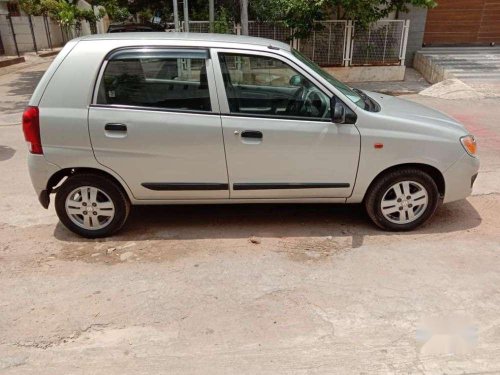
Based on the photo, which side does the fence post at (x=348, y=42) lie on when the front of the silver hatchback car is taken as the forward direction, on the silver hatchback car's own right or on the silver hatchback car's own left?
on the silver hatchback car's own left

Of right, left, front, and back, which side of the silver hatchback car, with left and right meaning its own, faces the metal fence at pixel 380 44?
left

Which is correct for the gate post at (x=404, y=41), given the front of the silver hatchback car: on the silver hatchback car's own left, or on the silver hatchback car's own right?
on the silver hatchback car's own left

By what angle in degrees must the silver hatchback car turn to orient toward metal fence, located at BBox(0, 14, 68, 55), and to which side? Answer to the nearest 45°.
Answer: approximately 135° to its left

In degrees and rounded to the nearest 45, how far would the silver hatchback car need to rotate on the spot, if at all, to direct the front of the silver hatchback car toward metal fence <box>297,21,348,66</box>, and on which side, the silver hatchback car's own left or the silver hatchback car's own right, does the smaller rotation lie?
approximately 90° to the silver hatchback car's own left

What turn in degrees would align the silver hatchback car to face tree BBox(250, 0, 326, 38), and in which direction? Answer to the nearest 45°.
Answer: approximately 90° to its left

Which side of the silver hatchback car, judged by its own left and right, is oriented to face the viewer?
right

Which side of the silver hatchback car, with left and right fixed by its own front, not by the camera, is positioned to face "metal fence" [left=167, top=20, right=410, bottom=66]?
left
